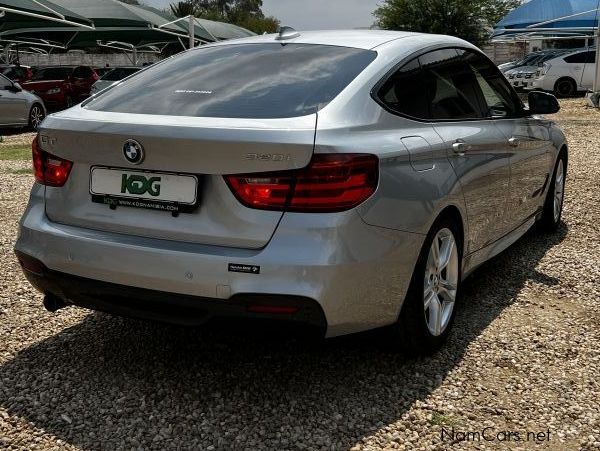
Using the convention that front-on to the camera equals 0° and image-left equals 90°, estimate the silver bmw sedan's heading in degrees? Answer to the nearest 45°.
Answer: approximately 225°

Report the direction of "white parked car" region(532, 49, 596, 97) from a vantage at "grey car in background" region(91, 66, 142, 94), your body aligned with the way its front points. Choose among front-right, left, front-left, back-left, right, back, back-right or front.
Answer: back-left

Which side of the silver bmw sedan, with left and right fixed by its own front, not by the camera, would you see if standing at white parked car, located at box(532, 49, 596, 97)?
front

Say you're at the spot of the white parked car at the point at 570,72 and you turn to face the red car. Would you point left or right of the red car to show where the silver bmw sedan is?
left

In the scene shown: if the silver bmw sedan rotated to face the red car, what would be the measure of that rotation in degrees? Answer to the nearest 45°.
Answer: approximately 45° to its left

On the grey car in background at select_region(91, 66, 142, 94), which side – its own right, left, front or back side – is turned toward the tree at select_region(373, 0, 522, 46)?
back

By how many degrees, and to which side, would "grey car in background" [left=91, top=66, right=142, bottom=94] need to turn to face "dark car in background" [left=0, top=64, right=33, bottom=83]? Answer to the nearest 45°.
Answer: approximately 45° to its right

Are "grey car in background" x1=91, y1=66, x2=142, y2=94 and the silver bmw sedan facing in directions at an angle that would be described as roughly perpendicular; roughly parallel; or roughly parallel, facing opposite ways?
roughly parallel, facing opposite ways

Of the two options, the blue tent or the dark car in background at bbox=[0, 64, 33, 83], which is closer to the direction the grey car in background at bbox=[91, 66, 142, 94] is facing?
the dark car in background

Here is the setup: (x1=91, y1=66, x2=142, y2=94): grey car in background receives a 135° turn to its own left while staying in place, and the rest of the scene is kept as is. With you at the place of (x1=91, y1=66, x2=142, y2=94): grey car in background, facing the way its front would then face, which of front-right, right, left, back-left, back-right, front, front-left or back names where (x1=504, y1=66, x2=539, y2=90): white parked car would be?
front

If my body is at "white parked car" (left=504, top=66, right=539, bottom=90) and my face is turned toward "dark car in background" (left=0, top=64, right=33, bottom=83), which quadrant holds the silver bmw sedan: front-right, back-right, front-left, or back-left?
front-left

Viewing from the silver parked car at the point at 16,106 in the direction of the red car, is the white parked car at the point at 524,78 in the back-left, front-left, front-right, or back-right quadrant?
front-right

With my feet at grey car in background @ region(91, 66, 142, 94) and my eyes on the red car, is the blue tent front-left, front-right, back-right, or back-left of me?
back-right

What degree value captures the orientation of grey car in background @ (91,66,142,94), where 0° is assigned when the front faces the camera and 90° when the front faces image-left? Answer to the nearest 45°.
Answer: approximately 45°

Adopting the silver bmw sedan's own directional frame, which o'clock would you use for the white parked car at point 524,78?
The white parked car is roughly at 11 o'clock from the silver bmw sedan.
